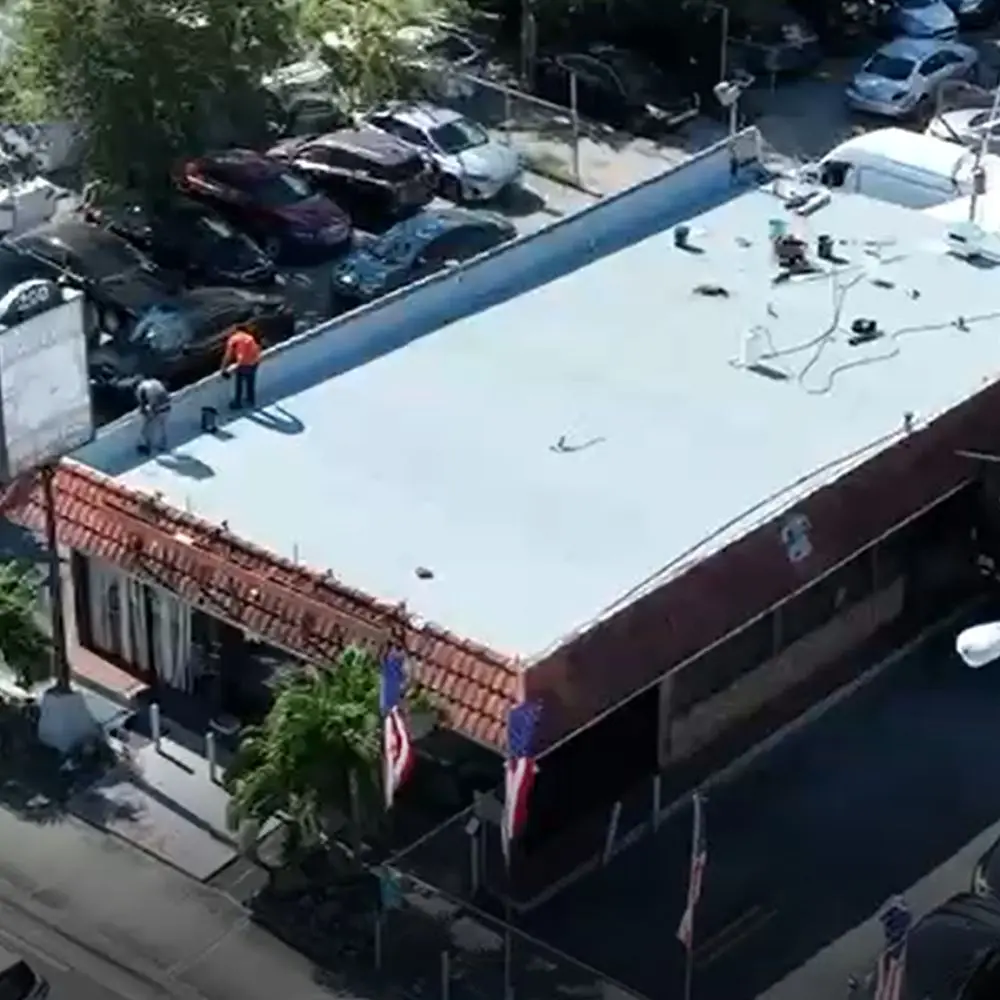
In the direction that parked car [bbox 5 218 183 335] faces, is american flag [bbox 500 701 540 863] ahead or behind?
ahead

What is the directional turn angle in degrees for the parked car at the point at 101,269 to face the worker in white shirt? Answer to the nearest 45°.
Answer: approximately 45° to its right

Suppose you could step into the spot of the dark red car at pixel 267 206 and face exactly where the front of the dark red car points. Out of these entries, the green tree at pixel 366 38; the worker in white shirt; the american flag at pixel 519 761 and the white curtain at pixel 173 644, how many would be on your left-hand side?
1

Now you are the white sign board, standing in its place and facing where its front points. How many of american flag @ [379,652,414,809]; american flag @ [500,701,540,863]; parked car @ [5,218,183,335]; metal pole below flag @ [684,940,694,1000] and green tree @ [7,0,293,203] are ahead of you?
3

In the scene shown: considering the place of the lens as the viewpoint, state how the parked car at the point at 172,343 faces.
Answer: facing the viewer and to the left of the viewer

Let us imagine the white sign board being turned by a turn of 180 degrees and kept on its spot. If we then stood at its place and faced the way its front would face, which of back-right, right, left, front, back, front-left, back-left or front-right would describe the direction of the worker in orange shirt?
right

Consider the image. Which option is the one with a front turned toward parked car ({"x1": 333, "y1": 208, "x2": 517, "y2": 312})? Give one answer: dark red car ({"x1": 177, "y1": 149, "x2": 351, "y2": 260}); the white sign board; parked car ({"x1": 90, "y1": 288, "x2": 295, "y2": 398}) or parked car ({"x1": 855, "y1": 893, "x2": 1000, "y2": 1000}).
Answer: the dark red car

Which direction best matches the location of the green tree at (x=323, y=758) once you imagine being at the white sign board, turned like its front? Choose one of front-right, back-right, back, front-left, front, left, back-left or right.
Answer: front

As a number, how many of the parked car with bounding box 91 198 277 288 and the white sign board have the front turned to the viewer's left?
0

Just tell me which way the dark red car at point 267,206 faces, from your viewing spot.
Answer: facing the viewer and to the right of the viewer

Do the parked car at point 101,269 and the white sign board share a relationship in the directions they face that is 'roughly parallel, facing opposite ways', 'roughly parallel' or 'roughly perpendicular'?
roughly parallel

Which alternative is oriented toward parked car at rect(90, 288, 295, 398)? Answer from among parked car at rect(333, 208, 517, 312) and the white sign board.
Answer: parked car at rect(333, 208, 517, 312)
